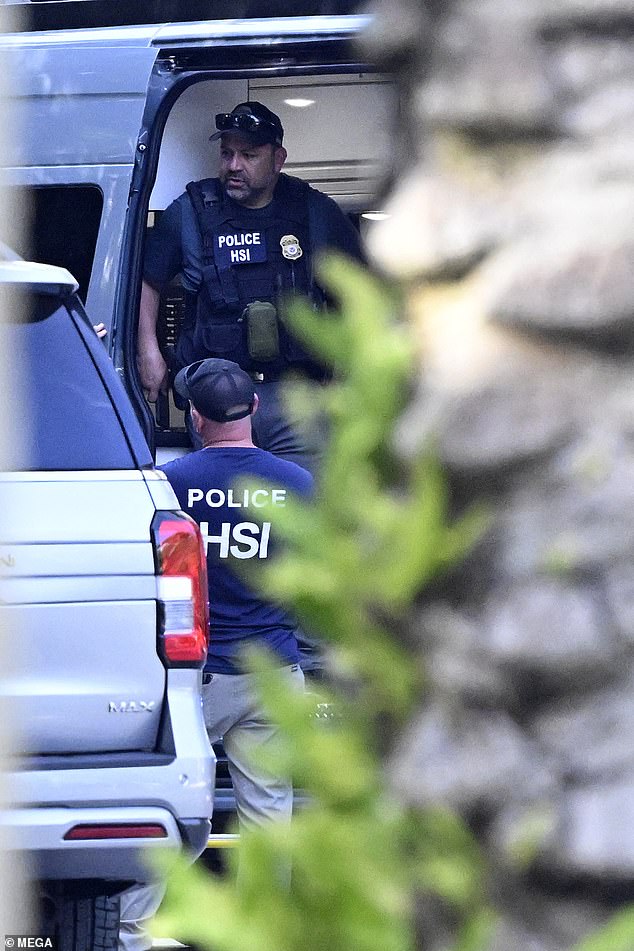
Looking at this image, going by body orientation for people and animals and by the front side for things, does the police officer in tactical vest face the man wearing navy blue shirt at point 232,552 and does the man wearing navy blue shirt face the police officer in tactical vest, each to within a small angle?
yes

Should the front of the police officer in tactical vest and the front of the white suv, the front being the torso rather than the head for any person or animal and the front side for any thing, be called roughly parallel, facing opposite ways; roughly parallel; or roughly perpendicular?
roughly parallel, facing opposite ways

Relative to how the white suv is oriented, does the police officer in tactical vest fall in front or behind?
in front

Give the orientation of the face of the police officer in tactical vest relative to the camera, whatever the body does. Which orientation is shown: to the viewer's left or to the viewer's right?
to the viewer's left

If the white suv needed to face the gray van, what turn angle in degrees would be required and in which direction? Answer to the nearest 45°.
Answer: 0° — it already faces it

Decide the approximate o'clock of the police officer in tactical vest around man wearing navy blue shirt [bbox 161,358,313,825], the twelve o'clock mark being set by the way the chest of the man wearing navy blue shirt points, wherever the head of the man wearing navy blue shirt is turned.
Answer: The police officer in tactical vest is roughly at 12 o'clock from the man wearing navy blue shirt.

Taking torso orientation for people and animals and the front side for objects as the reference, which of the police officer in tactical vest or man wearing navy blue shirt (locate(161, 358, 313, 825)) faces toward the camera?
the police officer in tactical vest

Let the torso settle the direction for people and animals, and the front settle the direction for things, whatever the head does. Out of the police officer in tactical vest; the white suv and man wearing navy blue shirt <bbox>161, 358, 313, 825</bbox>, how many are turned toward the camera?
1

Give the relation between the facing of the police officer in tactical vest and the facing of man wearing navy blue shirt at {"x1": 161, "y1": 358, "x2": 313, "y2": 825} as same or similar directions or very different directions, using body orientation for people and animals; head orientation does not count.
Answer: very different directions

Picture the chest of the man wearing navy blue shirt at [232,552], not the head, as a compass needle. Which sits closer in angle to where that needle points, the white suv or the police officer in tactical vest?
the police officer in tactical vest

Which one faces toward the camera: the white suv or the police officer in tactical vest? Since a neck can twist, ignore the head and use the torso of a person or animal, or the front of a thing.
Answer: the police officer in tactical vest

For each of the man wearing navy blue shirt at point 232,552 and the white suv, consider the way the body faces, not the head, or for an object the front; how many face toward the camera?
0

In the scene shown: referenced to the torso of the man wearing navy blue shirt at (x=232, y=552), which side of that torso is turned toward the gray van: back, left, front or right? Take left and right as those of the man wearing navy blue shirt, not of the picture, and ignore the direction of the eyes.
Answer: front

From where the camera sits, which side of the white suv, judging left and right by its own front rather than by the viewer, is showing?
back

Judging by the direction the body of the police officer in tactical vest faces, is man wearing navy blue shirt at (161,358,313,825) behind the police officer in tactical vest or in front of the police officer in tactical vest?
in front

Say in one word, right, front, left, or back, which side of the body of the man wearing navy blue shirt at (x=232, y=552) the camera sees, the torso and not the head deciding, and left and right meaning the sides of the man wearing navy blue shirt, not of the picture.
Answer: back

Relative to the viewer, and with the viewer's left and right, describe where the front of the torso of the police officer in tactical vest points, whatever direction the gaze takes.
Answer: facing the viewer

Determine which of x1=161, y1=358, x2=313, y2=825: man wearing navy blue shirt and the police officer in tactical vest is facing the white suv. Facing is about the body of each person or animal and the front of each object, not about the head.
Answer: the police officer in tactical vest
